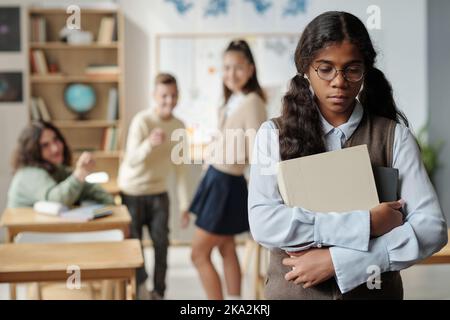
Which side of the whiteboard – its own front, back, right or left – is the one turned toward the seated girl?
front

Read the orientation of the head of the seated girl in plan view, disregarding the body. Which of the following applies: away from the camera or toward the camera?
toward the camera

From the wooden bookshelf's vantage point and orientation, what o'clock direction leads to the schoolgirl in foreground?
The schoolgirl in foreground is roughly at 12 o'clock from the wooden bookshelf.

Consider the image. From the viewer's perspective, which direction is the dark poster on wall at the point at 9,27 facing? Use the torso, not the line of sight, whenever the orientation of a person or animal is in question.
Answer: toward the camera

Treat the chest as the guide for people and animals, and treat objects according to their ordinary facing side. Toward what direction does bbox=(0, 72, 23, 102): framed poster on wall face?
toward the camera

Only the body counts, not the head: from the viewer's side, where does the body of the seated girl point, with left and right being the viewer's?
facing the viewer and to the right of the viewer

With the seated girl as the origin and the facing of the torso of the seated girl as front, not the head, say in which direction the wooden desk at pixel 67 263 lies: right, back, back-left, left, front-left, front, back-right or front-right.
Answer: front-right

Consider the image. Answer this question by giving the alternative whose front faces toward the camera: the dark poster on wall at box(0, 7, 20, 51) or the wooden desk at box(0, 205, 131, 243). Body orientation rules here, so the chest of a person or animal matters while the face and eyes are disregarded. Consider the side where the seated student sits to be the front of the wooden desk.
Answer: the dark poster on wall

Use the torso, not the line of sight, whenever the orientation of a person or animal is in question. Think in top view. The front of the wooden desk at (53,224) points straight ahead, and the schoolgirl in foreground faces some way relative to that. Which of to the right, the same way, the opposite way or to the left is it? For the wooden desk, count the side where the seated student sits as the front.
the opposite way

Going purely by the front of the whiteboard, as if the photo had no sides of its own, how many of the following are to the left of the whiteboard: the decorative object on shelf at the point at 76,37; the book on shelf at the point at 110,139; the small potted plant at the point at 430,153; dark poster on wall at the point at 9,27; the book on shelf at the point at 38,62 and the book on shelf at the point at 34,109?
1

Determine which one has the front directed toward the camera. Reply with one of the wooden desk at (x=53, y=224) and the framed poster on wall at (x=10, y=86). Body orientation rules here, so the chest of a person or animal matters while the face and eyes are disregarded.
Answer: the framed poster on wall

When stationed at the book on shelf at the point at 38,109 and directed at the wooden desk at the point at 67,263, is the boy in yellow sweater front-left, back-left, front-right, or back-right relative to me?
front-left

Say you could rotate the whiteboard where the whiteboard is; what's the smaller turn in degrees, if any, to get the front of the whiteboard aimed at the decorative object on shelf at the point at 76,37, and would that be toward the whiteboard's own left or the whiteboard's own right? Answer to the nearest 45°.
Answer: approximately 90° to the whiteboard's own right
